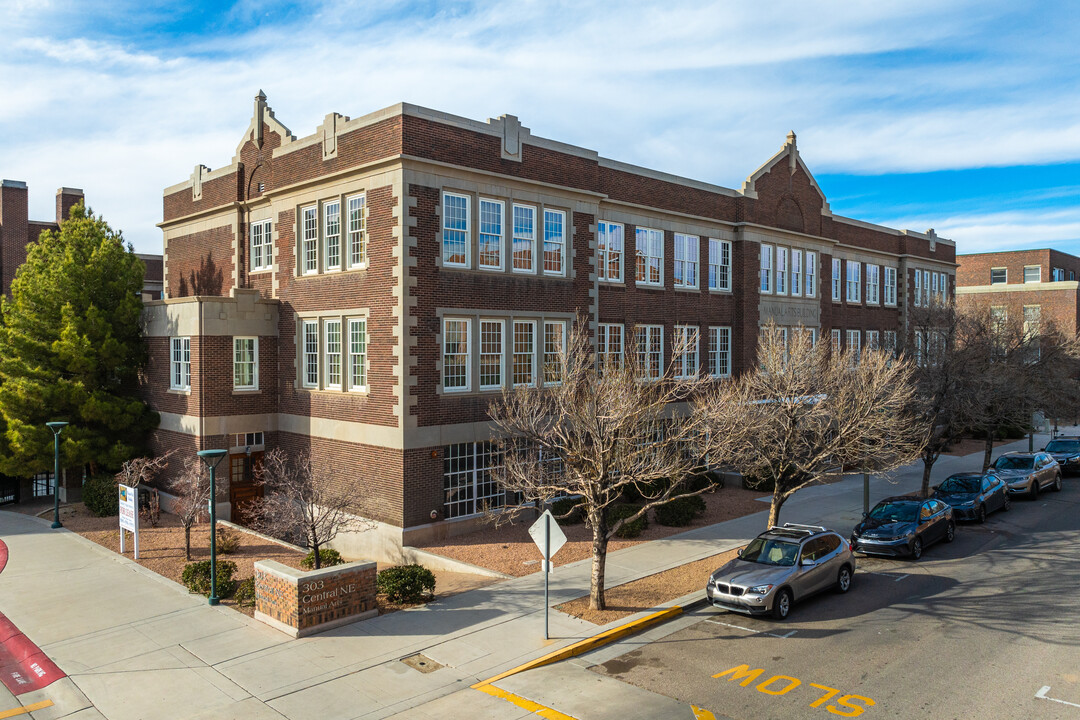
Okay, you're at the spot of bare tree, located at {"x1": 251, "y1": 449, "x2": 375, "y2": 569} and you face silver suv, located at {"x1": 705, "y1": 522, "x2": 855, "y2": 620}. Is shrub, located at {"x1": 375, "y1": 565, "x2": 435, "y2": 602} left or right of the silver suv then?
right

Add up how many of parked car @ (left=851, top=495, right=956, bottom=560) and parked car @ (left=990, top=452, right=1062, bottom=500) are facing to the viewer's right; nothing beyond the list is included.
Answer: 0

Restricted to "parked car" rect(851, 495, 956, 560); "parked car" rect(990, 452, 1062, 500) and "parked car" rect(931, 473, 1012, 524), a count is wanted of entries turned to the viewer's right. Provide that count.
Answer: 0

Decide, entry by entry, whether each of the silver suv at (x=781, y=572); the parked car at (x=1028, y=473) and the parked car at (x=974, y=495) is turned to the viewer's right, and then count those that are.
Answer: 0

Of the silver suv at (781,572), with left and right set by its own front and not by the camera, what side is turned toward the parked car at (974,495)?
back

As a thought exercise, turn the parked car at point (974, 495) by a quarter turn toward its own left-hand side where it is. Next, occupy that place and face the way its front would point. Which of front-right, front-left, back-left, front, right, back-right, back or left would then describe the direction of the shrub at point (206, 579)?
right

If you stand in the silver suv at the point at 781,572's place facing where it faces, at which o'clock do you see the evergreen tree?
The evergreen tree is roughly at 2 o'clock from the silver suv.

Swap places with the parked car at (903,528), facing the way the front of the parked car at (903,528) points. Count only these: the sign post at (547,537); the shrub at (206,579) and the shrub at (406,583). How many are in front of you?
3

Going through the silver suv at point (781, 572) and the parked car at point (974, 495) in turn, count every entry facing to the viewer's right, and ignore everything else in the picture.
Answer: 0

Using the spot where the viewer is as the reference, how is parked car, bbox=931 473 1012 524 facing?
facing the viewer and to the left of the viewer

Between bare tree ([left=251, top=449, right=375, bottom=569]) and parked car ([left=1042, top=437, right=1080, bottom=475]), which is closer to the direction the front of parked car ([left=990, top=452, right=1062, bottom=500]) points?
the bare tree

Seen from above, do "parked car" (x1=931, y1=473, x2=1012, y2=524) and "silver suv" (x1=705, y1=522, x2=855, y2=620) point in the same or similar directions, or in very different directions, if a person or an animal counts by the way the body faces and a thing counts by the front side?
same or similar directions

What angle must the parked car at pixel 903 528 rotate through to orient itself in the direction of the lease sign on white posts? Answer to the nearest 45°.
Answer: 0° — it already faces it
